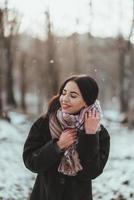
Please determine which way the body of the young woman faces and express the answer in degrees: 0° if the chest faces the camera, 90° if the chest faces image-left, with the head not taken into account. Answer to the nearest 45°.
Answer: approximately 0°

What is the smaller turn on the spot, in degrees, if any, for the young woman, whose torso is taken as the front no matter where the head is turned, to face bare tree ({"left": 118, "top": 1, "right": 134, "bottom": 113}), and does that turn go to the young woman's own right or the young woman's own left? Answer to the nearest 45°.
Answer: approximately 180°
